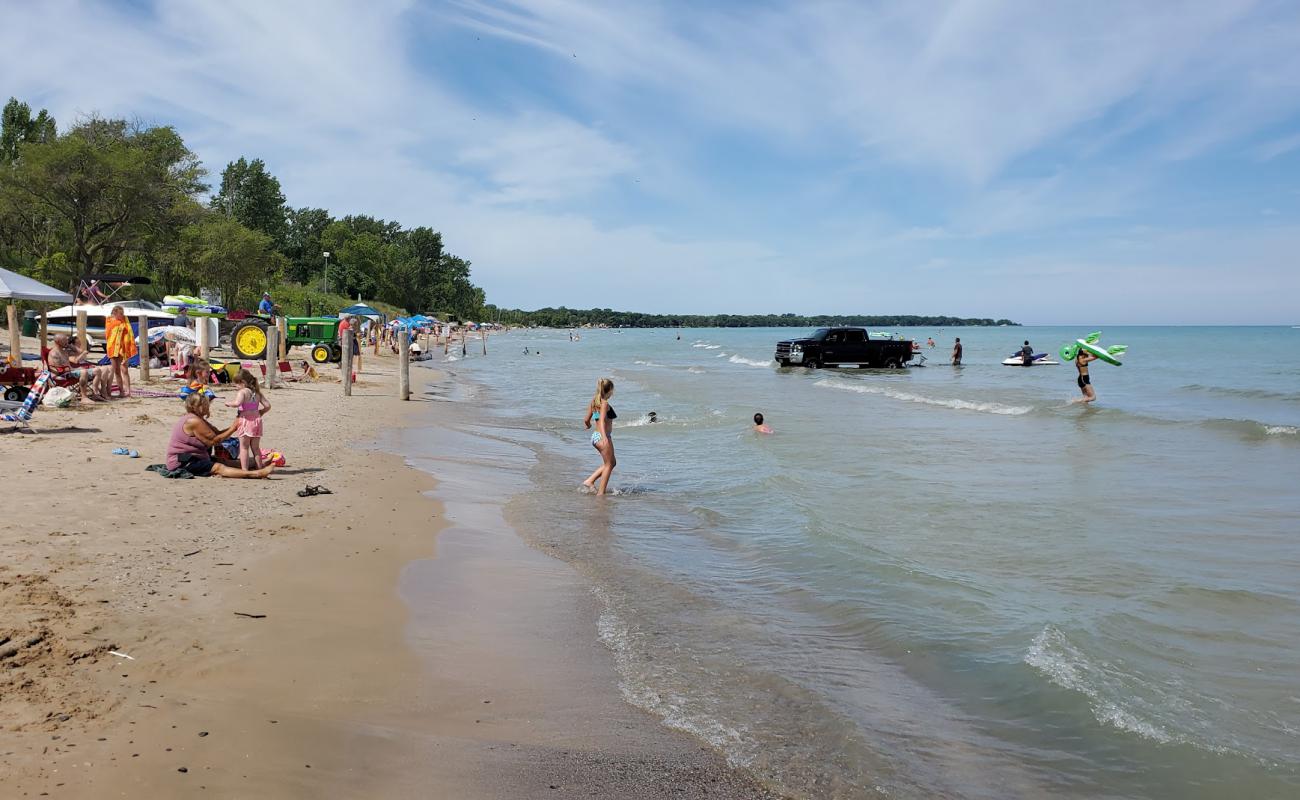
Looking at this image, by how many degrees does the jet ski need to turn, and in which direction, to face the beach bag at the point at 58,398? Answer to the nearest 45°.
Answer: approximately 90° to its left

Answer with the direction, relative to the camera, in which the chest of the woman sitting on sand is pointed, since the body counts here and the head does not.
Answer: to the viewer's right

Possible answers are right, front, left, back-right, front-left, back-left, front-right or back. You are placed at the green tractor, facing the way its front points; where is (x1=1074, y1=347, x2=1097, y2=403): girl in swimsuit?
front-right

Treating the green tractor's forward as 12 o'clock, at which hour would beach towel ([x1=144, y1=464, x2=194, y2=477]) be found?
The beach towel is roughly at 3 o'clock from the green tractor.

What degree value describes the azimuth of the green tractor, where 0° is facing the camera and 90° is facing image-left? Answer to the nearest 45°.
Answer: approximately 270°

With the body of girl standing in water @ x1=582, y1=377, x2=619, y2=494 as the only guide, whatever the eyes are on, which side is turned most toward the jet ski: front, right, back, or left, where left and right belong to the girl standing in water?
front

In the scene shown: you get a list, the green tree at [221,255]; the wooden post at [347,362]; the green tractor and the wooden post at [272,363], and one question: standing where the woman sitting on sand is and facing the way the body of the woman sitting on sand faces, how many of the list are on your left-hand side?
4

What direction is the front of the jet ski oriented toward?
to the viewer's left

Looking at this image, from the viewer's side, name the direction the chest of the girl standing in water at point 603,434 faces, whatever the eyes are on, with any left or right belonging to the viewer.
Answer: facing away from the viewer and to the right of the viewer

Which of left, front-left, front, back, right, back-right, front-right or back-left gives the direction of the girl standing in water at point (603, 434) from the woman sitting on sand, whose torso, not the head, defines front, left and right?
front
